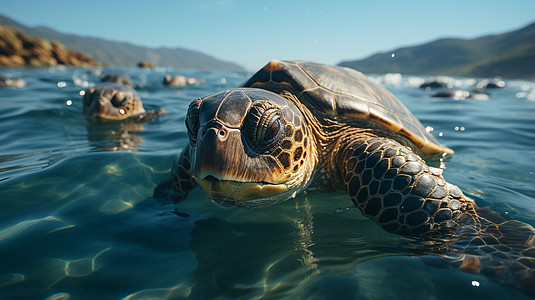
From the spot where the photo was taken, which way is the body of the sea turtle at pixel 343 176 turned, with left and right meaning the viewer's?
facing the viewer and to the left of the viewer

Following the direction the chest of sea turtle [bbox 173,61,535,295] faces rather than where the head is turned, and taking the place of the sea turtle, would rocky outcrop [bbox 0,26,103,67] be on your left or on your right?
on your right

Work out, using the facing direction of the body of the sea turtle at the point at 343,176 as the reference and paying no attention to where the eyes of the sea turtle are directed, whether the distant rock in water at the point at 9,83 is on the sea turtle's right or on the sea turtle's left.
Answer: on the sea turtle's right
